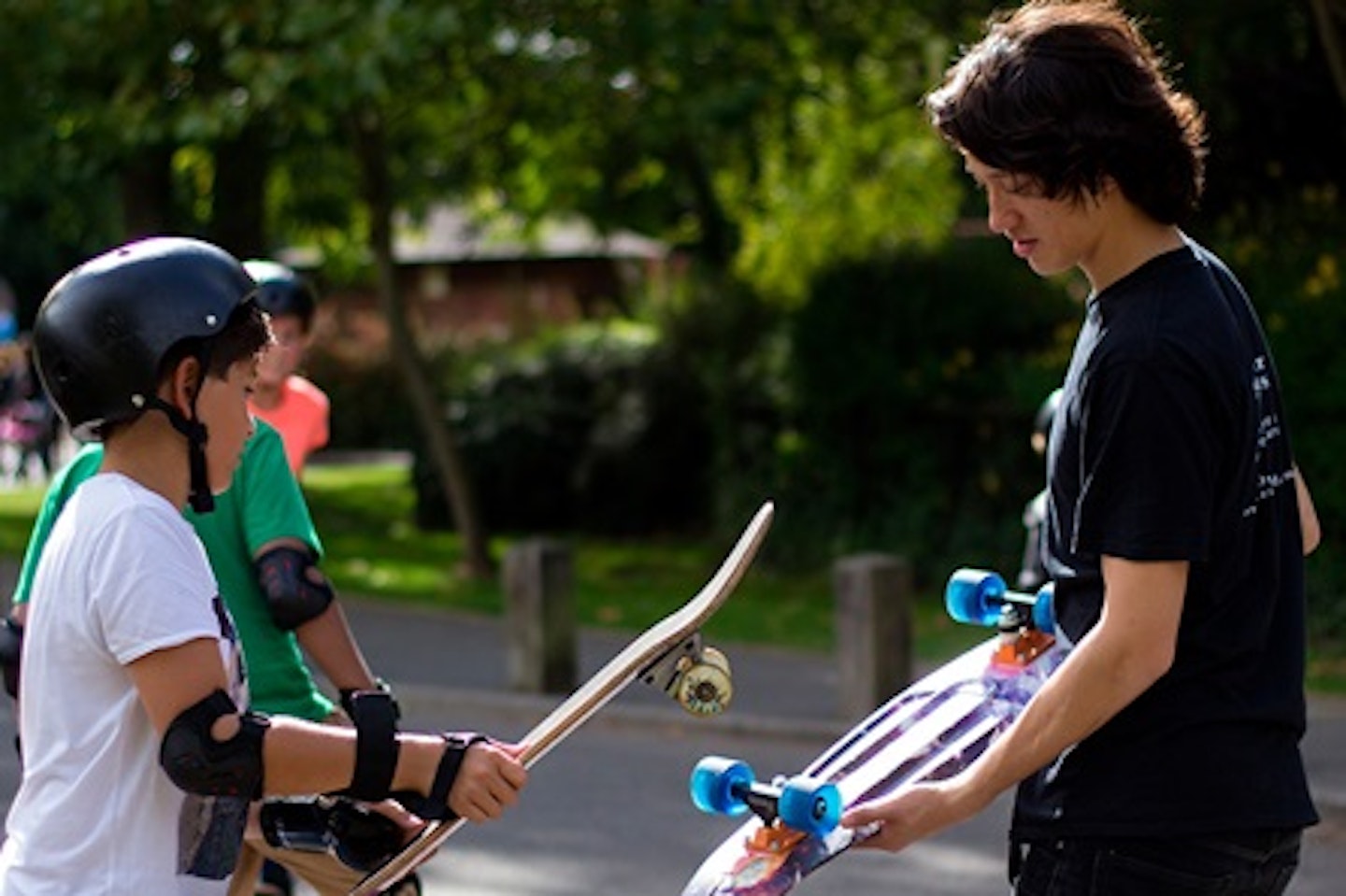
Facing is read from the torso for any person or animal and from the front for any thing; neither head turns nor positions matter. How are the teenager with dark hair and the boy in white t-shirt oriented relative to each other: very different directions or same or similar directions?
very different directions

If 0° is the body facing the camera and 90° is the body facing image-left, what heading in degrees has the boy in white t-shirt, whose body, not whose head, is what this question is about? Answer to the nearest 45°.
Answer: approximately 270°

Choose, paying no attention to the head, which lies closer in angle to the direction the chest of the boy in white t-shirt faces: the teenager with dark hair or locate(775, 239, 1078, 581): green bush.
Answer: the teenager with dark hair

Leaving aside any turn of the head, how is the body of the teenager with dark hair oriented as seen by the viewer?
to the viewer's left

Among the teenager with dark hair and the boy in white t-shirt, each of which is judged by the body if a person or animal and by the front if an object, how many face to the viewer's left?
1

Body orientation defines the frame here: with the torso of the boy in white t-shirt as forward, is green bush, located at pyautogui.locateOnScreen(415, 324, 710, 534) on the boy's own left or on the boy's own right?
on the boy's own left

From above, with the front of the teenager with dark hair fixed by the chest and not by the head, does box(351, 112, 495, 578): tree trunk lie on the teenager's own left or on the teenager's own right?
on the teenager's own right

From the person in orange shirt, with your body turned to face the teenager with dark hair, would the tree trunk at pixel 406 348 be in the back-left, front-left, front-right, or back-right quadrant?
back-left

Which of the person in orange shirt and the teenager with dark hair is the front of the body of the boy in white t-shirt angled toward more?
the teenager with dark hair

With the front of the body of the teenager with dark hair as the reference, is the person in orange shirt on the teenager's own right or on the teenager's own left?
on the teenager's own right

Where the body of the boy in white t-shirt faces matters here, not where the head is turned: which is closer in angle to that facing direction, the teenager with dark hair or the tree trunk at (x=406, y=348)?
the teenager with dark hair

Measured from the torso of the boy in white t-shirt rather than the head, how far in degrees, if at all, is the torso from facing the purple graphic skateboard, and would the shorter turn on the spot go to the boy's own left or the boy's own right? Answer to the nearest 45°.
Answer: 0° — they already face it

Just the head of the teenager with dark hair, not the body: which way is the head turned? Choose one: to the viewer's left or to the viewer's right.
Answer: to the viewer's left
